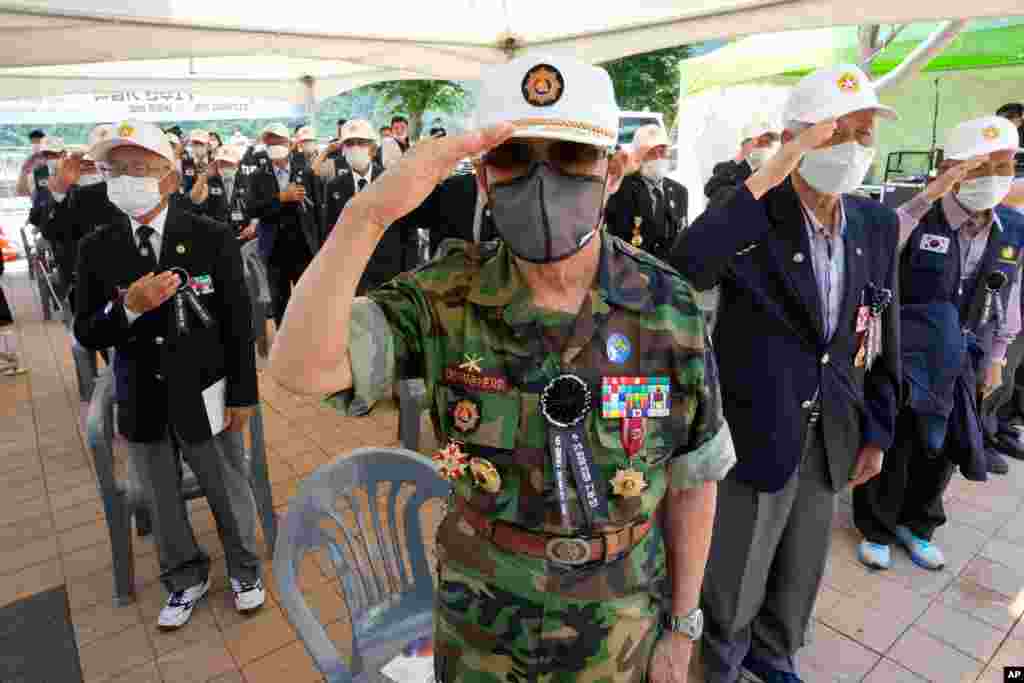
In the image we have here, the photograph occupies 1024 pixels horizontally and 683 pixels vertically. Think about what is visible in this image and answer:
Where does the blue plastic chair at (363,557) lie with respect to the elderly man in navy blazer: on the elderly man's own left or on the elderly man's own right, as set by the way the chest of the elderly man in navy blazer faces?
on the elderly man's own right

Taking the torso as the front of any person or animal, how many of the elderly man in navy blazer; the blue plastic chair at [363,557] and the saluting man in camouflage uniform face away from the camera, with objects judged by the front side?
0

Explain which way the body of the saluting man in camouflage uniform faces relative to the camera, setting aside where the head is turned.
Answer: toward the camera

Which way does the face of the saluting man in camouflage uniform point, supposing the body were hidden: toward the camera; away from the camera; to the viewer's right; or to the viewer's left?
toward the camera

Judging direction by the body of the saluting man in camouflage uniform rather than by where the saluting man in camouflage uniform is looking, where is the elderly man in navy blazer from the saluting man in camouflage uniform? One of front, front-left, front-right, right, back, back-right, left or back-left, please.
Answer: back-left

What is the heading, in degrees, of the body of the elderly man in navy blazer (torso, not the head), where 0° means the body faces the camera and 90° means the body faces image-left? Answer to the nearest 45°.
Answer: approximately 315°
